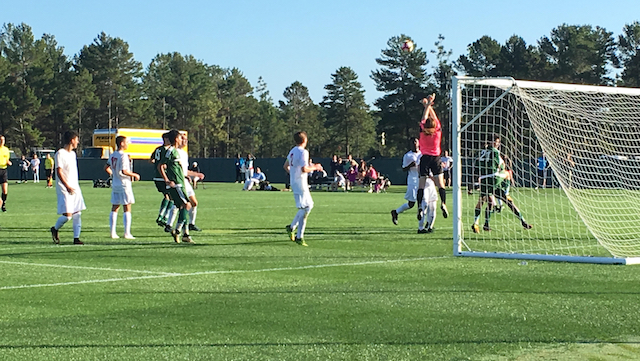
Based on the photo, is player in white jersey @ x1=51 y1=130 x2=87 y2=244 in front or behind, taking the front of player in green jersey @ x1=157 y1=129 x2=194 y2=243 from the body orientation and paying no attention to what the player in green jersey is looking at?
behind

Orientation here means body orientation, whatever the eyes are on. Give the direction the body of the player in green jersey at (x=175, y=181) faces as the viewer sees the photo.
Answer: to the viewer's right

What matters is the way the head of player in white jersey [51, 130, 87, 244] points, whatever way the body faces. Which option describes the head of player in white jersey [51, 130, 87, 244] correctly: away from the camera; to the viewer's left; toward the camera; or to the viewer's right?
to the viewer's right

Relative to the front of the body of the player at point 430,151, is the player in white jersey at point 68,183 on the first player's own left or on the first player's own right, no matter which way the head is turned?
on the first player's own left

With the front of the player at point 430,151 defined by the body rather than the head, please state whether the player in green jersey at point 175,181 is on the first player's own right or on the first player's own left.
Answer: on the first player's own left
